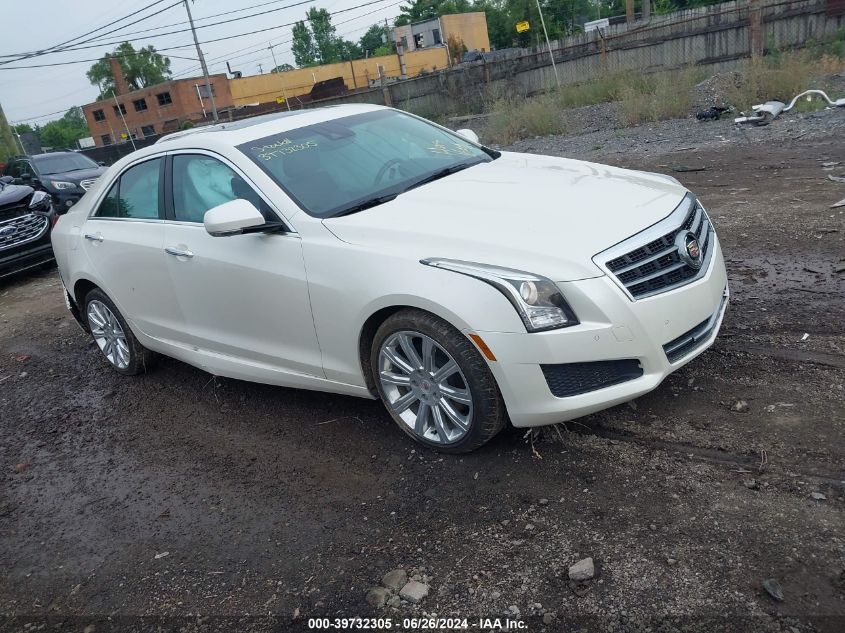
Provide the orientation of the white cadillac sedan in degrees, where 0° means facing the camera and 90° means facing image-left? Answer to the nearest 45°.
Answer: approximately 315°

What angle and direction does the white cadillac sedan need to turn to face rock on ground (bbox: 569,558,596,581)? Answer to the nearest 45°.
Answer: approximately 45° to its right

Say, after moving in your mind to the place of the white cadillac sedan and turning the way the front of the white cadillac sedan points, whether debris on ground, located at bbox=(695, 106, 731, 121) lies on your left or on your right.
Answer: on your left

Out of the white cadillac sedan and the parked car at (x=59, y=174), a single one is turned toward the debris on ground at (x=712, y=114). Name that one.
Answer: the parked car

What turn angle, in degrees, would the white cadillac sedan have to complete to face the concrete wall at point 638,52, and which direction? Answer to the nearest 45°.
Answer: approximately 90° to its left

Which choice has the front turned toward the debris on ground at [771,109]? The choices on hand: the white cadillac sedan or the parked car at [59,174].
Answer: the parked car

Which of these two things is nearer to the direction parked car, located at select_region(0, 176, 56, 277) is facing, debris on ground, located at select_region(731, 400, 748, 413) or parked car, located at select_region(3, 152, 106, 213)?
the debris on ground
